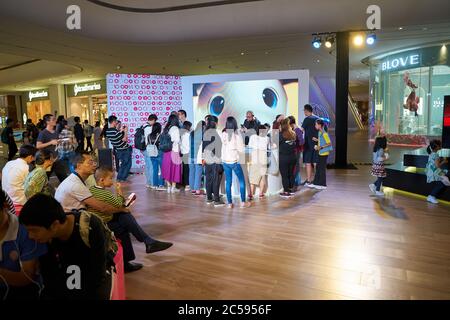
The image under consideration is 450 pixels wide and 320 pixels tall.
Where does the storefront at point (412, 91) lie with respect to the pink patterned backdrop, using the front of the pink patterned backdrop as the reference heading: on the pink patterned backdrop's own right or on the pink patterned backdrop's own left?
on the pink patterned backdrop's own left

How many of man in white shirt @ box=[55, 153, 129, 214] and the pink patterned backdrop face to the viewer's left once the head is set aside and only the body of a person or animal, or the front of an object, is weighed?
0

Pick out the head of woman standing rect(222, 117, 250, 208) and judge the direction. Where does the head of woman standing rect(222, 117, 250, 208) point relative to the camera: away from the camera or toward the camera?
away from the camera

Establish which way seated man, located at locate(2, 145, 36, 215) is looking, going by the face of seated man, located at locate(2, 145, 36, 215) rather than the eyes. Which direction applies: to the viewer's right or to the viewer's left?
to the viewer's right

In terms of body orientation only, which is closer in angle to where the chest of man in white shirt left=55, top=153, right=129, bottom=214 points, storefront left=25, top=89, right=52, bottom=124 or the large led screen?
the large led screen

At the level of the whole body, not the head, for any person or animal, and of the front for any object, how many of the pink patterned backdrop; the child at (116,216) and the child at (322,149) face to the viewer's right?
1

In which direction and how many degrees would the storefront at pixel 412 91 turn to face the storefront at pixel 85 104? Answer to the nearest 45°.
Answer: approximately 45° to its right

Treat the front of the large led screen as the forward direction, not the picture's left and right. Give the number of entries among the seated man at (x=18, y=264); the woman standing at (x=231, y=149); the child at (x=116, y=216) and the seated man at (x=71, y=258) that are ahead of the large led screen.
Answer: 4

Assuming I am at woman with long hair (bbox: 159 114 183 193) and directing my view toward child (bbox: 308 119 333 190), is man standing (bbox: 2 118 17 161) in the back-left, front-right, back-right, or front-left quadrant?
back-left

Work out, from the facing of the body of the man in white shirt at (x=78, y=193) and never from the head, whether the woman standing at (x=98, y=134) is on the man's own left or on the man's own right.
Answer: on the man's own left

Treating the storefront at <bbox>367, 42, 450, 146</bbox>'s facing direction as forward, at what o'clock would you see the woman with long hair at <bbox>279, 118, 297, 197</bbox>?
The woman with long hair is roughly at 11 o'clock from the storefront.
